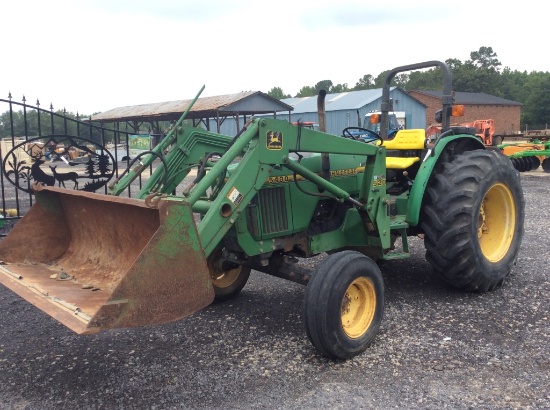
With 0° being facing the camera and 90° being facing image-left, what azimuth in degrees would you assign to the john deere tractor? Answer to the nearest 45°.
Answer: approximately 45°

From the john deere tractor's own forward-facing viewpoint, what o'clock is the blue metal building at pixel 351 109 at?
The blue metal building is roughly at 5 o'clock from the john deere tractor.
